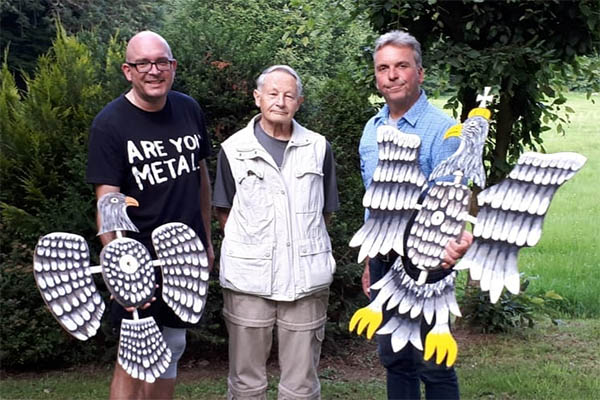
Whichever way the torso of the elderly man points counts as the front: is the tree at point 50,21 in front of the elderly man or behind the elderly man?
behind

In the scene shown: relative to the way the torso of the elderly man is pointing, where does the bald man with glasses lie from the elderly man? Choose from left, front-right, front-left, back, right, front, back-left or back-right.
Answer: right

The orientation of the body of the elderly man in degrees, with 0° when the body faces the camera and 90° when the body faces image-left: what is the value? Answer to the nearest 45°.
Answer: approximately 0°

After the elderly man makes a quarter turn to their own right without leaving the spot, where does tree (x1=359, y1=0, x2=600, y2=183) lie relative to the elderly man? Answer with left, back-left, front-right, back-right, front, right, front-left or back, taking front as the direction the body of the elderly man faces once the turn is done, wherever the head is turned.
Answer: back-right

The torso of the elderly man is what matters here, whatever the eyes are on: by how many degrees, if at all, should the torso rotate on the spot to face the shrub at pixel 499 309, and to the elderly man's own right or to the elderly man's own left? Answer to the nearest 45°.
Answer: approximately 135° to the elderly man's own left
